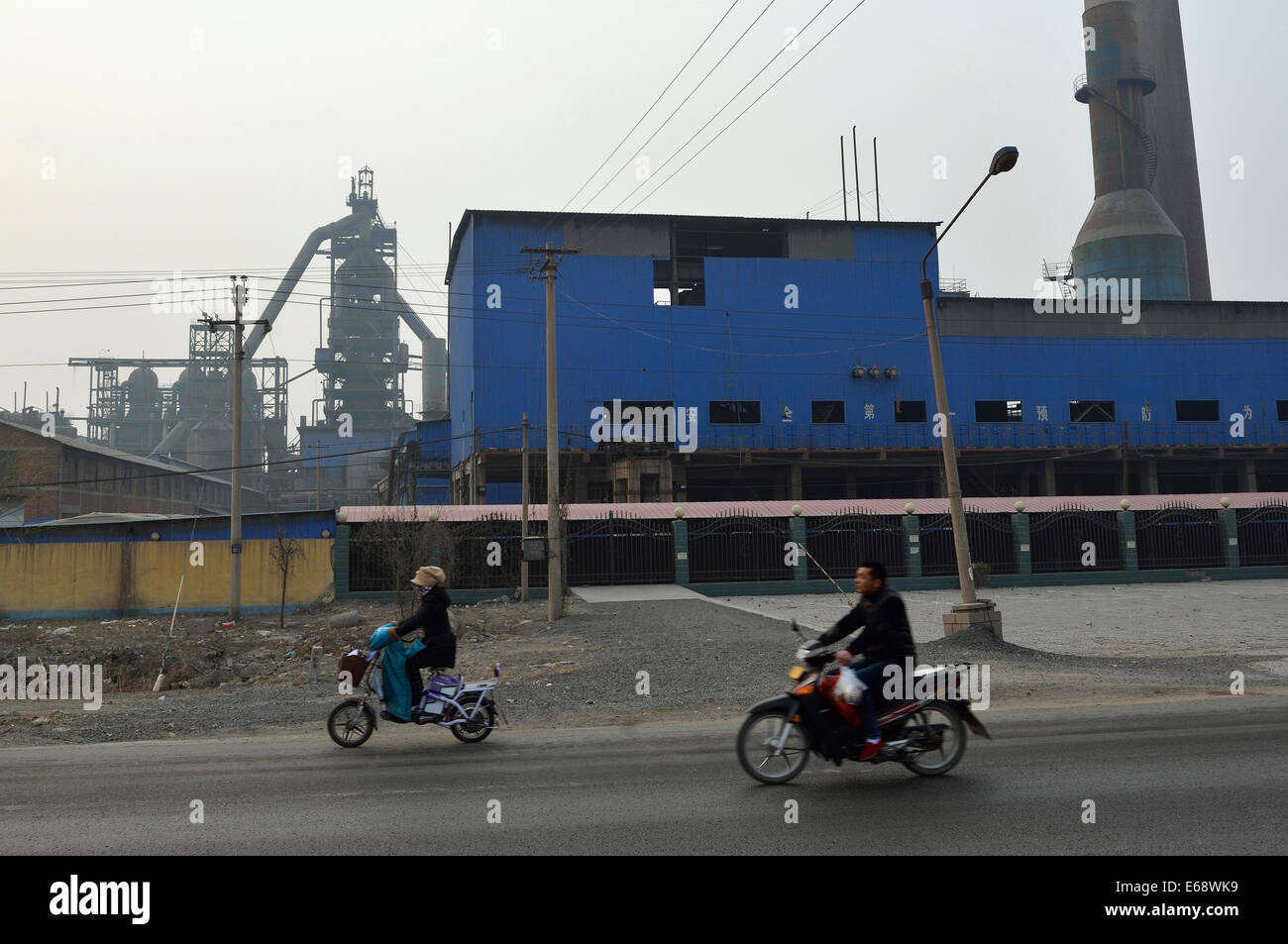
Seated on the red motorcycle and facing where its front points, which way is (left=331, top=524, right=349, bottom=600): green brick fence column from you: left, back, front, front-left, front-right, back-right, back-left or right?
front-right

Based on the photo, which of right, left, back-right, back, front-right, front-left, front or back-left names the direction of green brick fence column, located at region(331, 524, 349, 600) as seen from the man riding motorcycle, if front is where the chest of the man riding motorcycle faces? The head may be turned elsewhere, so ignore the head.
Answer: front-right

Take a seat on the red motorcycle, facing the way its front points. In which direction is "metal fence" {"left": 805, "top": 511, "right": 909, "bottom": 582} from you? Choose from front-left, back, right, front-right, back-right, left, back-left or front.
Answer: right

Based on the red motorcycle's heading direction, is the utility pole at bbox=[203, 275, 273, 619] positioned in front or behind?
in front

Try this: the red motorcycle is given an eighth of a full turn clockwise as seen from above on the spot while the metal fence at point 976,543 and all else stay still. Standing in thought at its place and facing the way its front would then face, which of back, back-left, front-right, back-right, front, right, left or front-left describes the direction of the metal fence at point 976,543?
front-right

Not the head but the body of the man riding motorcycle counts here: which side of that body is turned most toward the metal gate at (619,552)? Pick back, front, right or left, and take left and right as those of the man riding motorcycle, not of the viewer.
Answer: right

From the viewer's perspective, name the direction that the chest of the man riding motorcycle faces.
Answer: to the viewer's left

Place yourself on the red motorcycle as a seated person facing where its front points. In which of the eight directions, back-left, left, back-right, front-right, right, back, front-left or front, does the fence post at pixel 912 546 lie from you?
right

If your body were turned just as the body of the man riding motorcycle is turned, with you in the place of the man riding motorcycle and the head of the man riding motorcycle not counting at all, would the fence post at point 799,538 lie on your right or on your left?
on your right

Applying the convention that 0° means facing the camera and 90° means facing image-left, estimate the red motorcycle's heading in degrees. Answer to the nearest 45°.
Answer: approximately 90°

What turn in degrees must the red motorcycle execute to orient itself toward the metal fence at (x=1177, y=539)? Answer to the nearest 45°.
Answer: approximately 90° to its right

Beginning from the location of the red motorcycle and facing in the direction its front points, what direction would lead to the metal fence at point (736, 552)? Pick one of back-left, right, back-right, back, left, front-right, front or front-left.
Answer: right

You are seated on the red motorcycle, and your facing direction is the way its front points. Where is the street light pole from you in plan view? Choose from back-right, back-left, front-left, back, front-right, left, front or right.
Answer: right

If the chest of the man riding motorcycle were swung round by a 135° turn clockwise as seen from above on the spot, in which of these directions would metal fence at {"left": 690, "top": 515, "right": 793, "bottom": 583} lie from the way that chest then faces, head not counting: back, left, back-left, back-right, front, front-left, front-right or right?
front-left

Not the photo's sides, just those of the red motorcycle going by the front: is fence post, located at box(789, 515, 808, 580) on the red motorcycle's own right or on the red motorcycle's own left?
on the red motorcycle's own right

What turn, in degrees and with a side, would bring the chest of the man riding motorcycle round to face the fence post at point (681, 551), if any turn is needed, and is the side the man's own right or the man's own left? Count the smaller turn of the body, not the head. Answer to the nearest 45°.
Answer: approximately 90° to the man's own right
